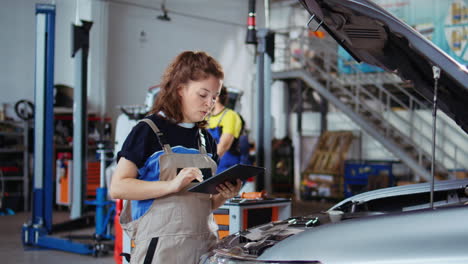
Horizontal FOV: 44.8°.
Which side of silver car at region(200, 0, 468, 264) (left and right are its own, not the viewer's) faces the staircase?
right

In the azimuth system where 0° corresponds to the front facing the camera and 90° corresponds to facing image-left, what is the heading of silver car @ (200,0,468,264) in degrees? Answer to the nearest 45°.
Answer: approximately 90°

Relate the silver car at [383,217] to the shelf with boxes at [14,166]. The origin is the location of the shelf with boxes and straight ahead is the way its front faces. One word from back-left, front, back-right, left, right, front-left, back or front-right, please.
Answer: front

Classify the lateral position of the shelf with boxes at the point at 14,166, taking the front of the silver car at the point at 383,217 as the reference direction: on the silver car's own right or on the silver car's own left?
on the silver car's own right

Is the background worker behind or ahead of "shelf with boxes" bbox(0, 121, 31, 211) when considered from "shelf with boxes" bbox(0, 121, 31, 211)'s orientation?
ahead

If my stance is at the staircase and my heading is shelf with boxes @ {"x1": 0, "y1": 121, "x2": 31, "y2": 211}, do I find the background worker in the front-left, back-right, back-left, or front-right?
front-left

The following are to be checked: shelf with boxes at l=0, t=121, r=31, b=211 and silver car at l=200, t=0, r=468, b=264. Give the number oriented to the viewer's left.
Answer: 1

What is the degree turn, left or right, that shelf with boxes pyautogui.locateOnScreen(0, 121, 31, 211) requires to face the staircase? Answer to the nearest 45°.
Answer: approximately 90° to its left
